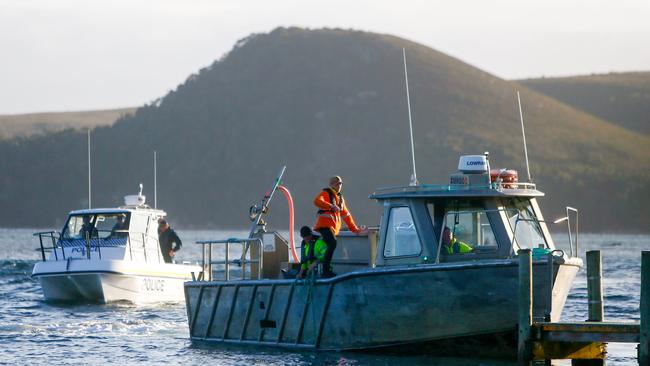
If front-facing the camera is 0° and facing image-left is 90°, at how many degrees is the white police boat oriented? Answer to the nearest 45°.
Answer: approximately 45°

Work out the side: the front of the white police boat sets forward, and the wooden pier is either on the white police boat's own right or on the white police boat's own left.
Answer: on the white police boat's own left
